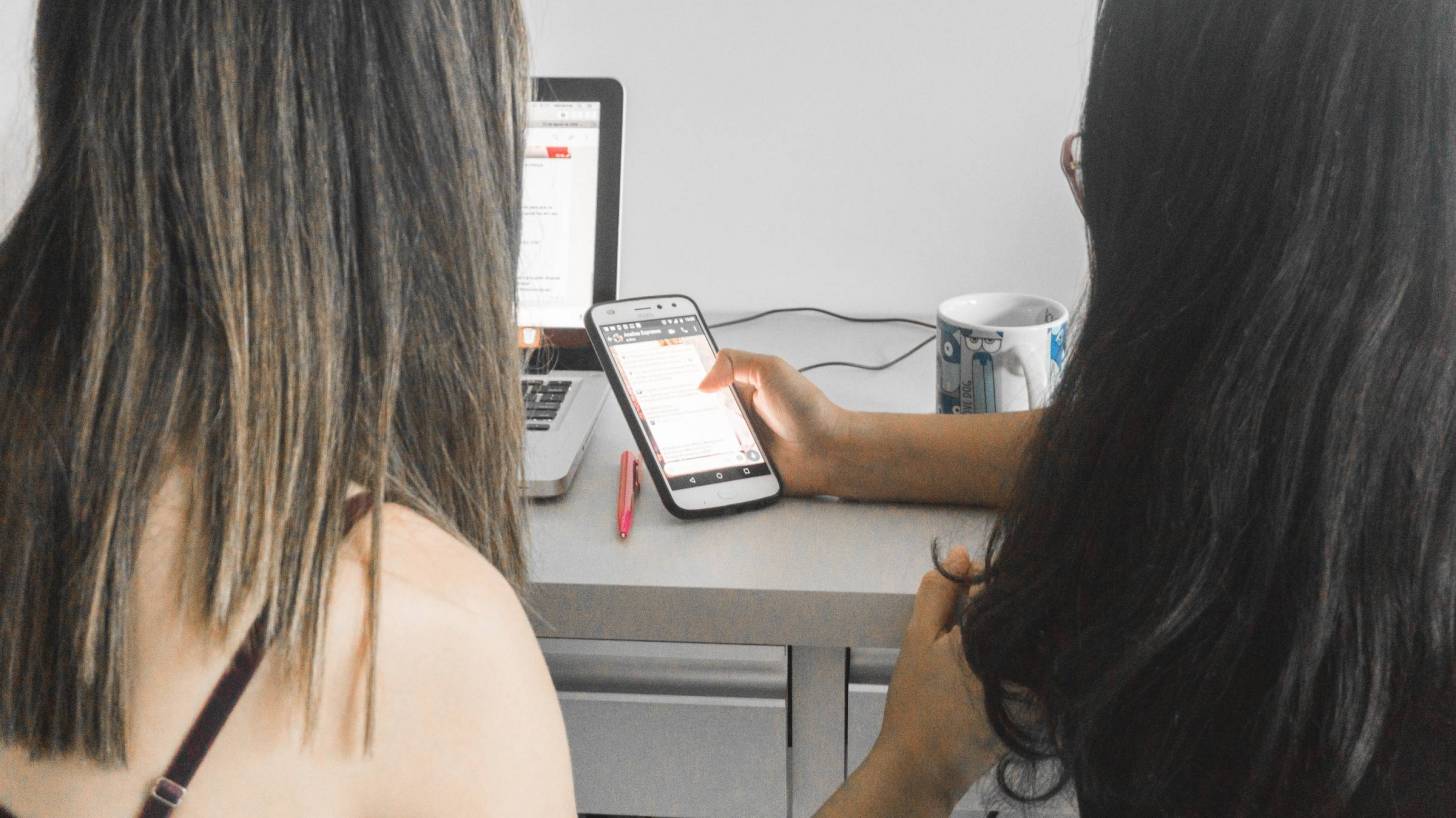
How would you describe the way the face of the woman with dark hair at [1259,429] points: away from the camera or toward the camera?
away from the camera

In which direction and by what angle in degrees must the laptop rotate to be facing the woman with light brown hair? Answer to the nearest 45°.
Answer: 0° — it already faces them

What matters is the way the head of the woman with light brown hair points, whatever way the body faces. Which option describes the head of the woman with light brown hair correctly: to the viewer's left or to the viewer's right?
to the viewer's right

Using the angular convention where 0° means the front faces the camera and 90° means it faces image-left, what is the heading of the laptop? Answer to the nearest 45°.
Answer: approximately 0°
